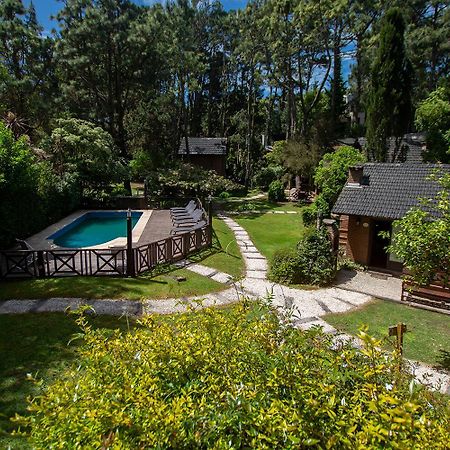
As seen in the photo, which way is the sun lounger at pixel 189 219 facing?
to the viewer's left

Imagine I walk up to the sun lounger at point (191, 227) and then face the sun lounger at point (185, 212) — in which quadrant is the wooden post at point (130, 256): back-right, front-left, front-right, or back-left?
back-left

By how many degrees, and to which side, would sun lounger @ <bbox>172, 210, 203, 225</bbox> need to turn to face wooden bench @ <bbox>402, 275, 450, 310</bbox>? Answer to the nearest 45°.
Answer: approximately 135° to its left

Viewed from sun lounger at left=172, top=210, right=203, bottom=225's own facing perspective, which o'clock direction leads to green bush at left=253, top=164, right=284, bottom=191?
The green bush is roughly at 4 o'clock from the sun lounger.

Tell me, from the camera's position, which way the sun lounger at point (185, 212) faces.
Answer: facing to the left of the viewer

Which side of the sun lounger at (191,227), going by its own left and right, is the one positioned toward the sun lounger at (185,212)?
right

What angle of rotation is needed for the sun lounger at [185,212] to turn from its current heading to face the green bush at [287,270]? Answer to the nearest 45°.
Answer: approximately 90° to its left

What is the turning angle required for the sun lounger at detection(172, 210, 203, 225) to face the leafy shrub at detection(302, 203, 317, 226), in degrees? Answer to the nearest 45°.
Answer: approximately 180°

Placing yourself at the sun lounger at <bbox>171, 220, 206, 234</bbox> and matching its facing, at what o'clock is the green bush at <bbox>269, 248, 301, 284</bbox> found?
The green bush is roughly at 8 o'clock from the sun lounger.

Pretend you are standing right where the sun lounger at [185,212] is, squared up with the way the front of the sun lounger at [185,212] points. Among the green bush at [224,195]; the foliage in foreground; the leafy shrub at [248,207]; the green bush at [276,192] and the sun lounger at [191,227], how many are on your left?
2

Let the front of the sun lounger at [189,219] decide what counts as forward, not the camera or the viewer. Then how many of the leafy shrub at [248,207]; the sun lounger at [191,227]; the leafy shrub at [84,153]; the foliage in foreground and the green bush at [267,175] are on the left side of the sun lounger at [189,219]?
2

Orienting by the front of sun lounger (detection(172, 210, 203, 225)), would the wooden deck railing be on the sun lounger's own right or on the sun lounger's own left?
on the sun lounger's own left

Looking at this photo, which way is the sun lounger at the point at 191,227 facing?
to the viewer's left

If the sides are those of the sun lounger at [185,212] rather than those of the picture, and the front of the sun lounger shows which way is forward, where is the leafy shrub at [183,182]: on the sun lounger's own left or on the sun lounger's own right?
on the sun lounger's own right

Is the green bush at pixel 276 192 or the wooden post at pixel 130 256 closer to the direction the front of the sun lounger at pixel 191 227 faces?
the wooden post
